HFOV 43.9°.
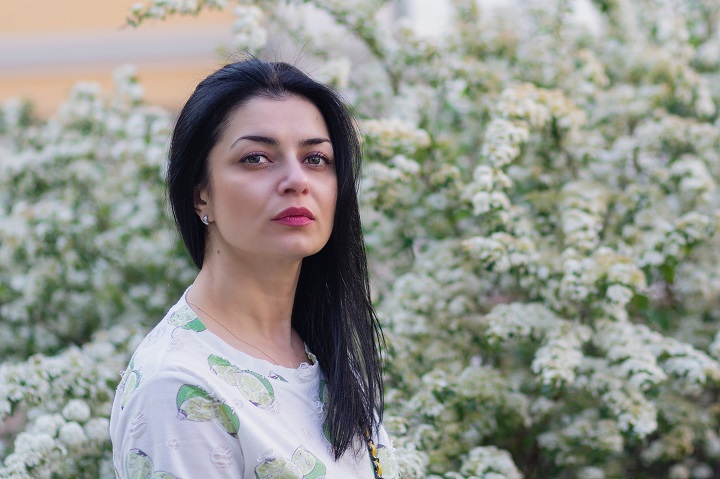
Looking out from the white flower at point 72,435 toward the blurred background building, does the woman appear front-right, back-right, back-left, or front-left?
back-right

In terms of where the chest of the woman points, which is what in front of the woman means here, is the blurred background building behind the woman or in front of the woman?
behind
